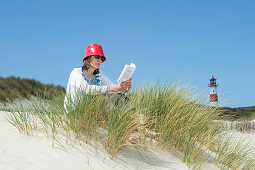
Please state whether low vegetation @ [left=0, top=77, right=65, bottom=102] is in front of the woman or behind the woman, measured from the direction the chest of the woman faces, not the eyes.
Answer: behind

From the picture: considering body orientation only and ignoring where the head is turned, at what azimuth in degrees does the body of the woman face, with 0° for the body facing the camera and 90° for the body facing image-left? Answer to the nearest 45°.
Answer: approximately 315°

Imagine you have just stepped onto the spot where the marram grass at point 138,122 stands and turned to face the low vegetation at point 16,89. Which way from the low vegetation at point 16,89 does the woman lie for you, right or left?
left
